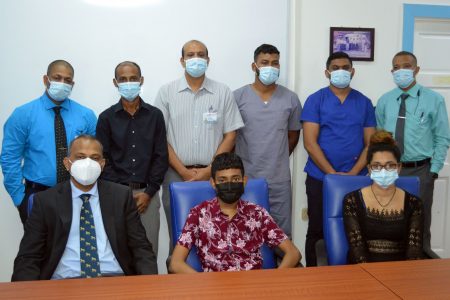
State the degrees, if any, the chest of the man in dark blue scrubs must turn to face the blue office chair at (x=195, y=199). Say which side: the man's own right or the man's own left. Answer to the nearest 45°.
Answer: approximately 45° to the man's own right

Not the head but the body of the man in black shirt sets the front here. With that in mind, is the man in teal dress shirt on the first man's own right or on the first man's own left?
on the first man's own left

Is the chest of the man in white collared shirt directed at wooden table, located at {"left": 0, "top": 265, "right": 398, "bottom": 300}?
yes

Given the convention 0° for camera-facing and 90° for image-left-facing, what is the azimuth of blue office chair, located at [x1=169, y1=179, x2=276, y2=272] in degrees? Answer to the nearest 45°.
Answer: approximately 0°

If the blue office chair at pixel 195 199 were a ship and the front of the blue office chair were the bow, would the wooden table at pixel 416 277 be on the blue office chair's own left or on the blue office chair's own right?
on the blue office chair's own left

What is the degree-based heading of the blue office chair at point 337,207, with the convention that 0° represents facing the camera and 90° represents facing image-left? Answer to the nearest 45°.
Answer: approximately 0°

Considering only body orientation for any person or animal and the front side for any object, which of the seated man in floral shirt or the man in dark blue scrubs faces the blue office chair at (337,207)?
the man in dark blue scrubs

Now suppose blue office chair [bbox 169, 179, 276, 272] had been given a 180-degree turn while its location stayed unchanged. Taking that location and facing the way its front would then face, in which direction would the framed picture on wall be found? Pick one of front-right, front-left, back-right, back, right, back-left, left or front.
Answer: front-right

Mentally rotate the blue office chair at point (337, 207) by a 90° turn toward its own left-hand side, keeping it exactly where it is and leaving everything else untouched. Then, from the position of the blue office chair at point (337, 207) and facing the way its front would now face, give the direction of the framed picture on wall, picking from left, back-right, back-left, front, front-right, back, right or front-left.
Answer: left
